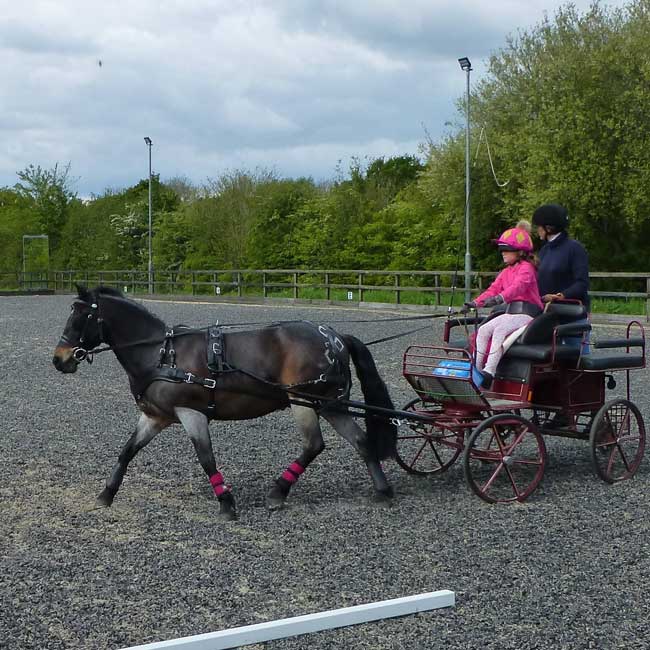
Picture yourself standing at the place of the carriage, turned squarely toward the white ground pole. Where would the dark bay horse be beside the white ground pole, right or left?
right

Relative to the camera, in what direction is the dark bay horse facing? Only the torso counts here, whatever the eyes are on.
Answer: to the viewer's left

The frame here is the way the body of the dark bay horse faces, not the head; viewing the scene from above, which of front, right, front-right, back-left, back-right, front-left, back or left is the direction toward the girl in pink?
back

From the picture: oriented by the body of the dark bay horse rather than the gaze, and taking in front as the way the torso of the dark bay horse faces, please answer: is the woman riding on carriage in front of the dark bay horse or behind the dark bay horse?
behind

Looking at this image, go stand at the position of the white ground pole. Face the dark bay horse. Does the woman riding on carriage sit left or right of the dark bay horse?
right

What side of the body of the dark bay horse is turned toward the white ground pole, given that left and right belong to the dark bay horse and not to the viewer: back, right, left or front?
left

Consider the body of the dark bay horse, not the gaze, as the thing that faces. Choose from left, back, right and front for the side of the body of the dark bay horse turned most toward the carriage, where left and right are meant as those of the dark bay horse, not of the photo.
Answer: back
